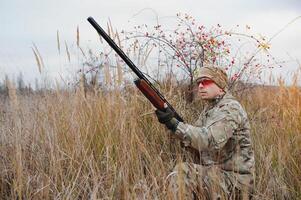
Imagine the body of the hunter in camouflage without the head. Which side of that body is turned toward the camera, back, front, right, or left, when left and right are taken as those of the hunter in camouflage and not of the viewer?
left
